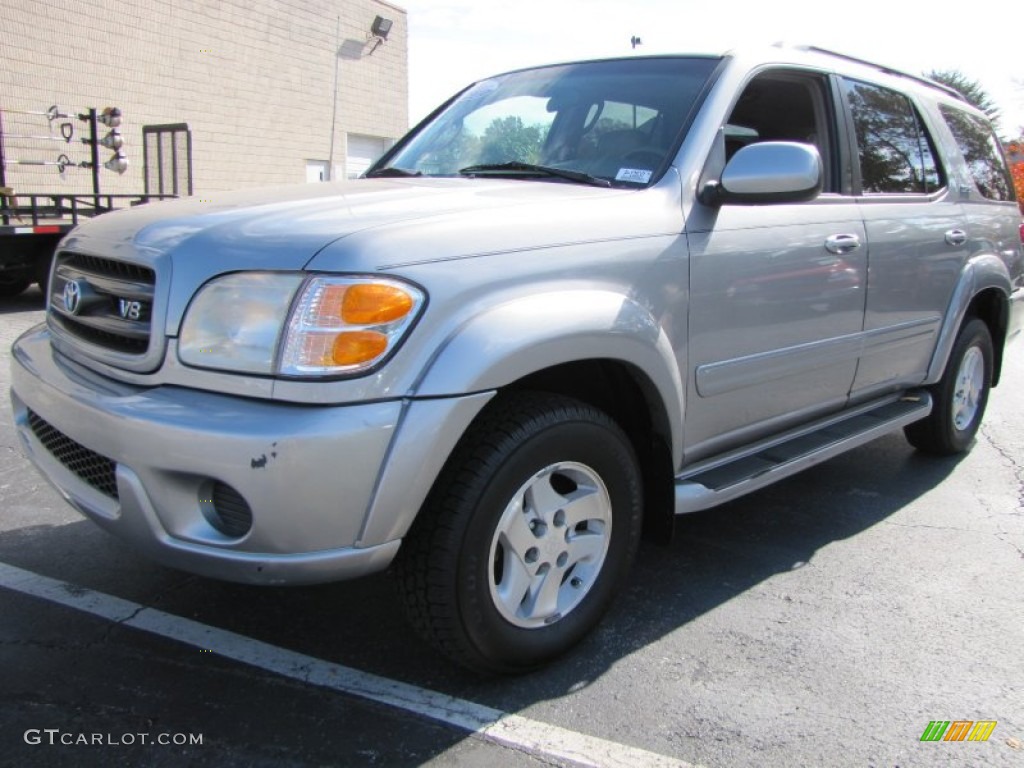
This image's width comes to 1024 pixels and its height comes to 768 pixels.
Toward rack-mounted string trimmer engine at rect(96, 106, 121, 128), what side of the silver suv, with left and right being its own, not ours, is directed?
right

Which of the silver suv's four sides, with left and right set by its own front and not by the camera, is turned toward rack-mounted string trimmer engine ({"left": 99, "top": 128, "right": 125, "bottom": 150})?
right

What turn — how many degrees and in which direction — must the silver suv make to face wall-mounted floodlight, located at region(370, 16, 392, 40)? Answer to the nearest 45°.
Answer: approximately 135° to its right

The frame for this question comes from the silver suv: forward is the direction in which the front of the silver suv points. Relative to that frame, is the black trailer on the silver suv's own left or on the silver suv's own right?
on the silver suv's own right

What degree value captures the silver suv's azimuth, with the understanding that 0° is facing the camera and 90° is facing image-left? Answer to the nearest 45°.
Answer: approximately 45°
